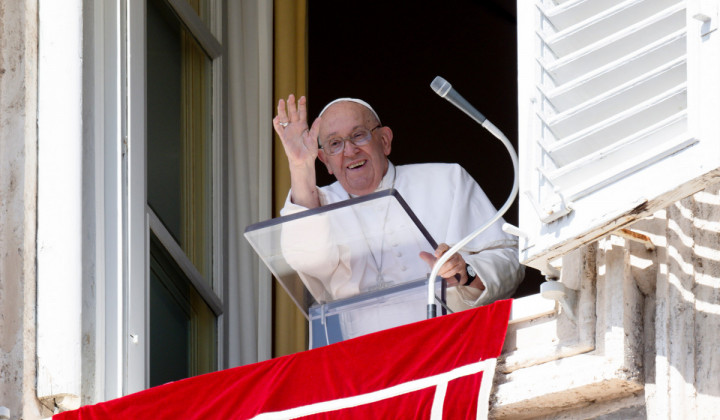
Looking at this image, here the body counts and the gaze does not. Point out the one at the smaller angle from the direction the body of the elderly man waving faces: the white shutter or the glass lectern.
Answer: the glass lectern

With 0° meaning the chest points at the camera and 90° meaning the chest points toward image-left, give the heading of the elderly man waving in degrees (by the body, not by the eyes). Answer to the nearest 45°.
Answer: approximately 45°

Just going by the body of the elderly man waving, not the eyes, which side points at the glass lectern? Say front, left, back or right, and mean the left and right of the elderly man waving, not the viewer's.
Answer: front
